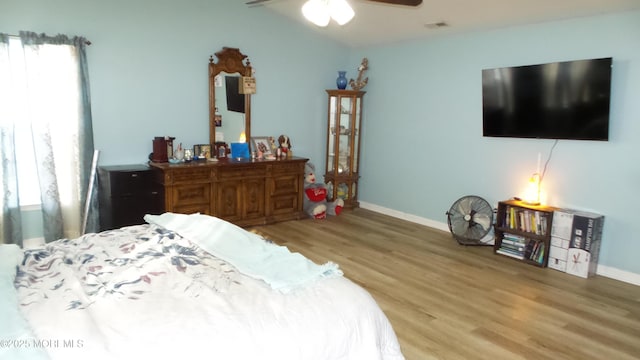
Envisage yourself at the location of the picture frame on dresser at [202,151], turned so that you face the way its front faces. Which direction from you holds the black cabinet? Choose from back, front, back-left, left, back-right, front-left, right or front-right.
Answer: front-right

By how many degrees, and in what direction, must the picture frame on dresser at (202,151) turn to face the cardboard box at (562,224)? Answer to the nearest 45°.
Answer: approximately 45° to its left

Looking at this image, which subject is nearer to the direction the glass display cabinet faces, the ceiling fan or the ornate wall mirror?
the ceiling fan

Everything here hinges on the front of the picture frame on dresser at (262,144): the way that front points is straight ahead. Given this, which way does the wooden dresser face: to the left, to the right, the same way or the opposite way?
the same way

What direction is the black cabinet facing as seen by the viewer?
toward the camera

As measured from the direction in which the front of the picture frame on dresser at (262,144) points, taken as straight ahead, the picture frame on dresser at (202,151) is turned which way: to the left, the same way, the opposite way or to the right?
the same way

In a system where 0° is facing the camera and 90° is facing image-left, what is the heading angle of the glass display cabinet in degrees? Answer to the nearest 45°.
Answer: approximately 0°

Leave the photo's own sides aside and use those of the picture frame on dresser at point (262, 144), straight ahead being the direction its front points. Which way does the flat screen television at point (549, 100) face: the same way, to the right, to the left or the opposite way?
to the right

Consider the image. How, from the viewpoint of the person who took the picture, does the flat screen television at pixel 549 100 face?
facing the viewer and to the left of the viewer

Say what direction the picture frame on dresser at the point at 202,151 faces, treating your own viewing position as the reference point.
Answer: facing the viewer

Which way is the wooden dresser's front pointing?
toward the camera

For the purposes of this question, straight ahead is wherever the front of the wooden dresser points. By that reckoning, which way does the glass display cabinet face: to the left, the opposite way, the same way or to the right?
the same way

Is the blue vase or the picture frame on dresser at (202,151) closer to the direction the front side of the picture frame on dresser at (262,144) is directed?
the picture frame on dresser

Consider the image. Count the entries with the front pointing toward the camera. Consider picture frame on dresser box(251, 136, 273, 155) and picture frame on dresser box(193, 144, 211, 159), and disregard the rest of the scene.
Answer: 2

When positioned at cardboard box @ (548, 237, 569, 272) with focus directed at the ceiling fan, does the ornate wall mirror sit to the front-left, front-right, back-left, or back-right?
front-right
